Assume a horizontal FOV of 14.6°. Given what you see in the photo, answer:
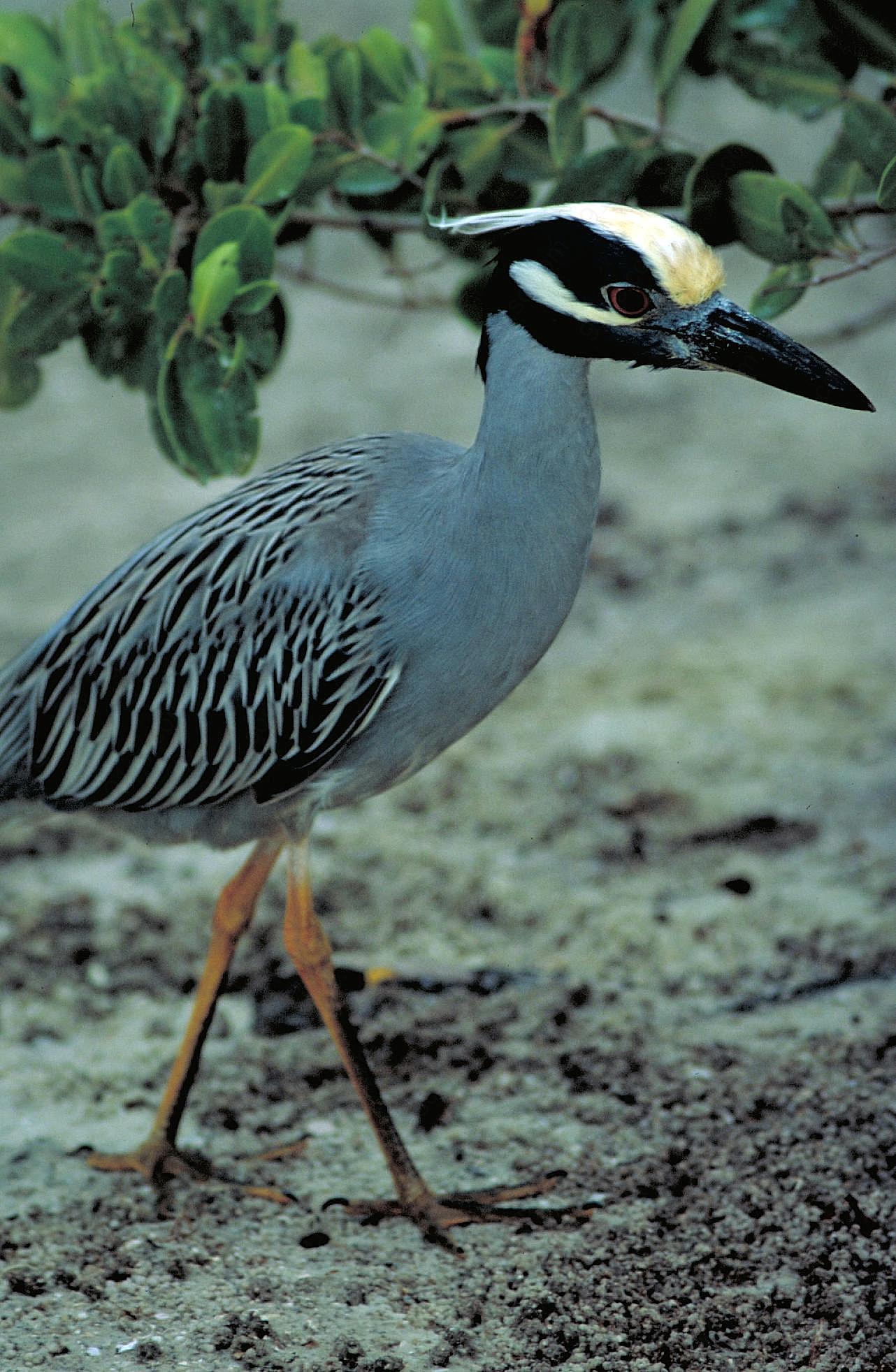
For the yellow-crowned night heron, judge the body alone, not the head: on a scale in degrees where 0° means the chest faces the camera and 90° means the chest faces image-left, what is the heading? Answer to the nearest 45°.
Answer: approximately 270°
